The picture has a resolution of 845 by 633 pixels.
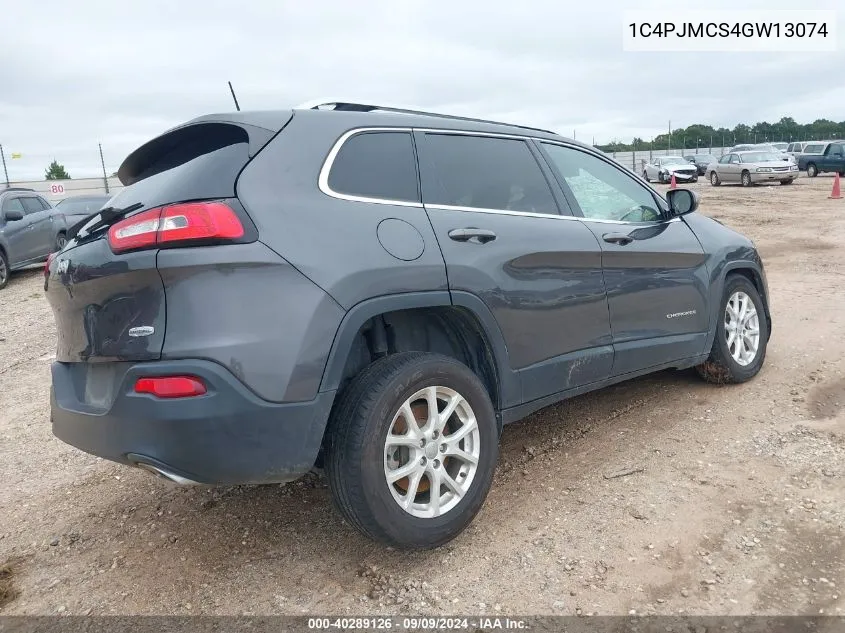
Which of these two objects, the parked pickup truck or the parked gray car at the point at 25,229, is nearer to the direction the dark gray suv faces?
the parked pickup truck

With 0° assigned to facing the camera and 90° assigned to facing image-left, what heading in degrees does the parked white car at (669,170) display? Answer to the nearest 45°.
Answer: approximately 315°

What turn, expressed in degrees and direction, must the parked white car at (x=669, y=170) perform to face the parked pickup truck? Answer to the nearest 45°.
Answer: approximately 45° to its left

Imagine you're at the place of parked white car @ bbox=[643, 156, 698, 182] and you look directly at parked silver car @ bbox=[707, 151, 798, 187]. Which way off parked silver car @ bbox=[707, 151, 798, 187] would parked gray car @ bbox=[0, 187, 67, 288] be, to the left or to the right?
right

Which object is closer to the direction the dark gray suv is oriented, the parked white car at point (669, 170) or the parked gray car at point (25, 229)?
the parked white car

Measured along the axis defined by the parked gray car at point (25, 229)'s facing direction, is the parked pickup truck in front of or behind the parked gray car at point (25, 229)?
behind

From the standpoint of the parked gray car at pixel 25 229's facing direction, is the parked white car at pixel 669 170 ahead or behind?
behind

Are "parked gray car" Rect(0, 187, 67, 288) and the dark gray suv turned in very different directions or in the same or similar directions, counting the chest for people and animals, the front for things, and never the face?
very different directions

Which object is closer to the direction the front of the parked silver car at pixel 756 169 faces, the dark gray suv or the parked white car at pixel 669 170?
the dark gray suv

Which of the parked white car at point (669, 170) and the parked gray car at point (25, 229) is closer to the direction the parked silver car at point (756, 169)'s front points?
the parked gray car
